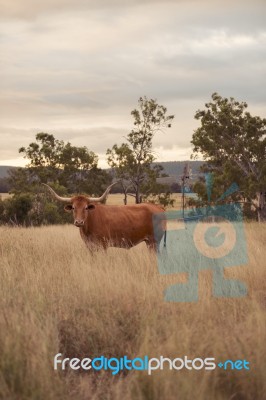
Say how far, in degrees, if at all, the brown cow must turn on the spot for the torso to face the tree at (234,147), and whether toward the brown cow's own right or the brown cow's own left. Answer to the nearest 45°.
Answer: approximately 90° to the brown cow's own right

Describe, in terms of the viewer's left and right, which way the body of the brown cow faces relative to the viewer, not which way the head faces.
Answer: facing to the left of the viewer

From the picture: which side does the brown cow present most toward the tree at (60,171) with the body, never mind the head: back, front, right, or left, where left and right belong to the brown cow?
right
